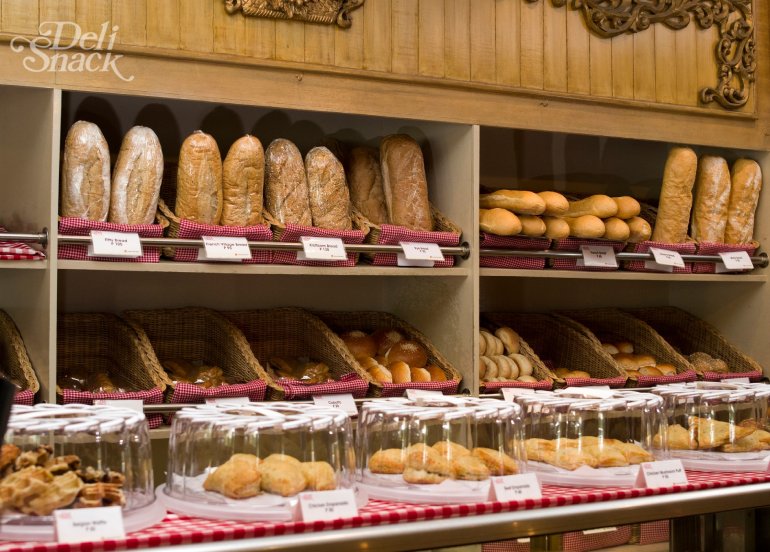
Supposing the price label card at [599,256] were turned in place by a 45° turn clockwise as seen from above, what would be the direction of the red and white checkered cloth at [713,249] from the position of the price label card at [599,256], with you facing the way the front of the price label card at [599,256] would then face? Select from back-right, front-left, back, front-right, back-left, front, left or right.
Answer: back

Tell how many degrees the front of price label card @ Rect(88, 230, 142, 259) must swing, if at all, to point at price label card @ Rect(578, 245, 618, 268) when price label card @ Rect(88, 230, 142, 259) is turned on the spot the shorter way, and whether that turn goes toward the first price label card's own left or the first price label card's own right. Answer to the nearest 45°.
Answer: approximately 90° to the first price label card's own left

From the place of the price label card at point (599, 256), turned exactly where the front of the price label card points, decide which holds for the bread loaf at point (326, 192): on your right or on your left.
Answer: on your right

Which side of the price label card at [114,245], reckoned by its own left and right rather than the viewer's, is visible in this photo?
front

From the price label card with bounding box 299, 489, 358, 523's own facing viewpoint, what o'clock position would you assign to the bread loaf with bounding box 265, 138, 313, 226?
The bread loaf is roughly at 6 o'clock from the price label card.

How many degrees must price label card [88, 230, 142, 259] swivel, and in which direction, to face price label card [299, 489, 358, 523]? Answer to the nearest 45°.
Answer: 0° — it already faces it

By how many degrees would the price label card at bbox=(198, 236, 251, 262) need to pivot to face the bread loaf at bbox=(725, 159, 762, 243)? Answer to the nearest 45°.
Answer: approximately 90° to its left

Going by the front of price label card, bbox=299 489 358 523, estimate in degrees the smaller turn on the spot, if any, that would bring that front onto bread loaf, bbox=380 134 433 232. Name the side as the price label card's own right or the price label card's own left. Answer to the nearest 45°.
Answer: approximately 180°

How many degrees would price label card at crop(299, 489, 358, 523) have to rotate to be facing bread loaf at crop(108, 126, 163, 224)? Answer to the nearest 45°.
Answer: approximately 135° to its right

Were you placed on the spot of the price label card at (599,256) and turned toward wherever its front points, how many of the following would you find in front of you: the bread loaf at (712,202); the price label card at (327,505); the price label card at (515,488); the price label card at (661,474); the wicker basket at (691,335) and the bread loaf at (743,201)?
3

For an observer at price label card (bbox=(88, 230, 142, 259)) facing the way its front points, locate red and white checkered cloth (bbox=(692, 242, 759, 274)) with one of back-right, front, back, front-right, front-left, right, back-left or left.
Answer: left

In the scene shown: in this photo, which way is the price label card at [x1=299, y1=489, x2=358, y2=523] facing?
toward the camera

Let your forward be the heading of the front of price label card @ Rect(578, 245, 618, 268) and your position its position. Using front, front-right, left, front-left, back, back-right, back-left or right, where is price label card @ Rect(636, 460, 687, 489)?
front

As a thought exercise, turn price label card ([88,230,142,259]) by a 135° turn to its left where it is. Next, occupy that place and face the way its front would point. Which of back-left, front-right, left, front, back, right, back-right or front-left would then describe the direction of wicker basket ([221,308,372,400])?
front

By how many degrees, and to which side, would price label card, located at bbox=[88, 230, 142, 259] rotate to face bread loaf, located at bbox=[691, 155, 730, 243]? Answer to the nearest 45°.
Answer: approximately 90° to its left
